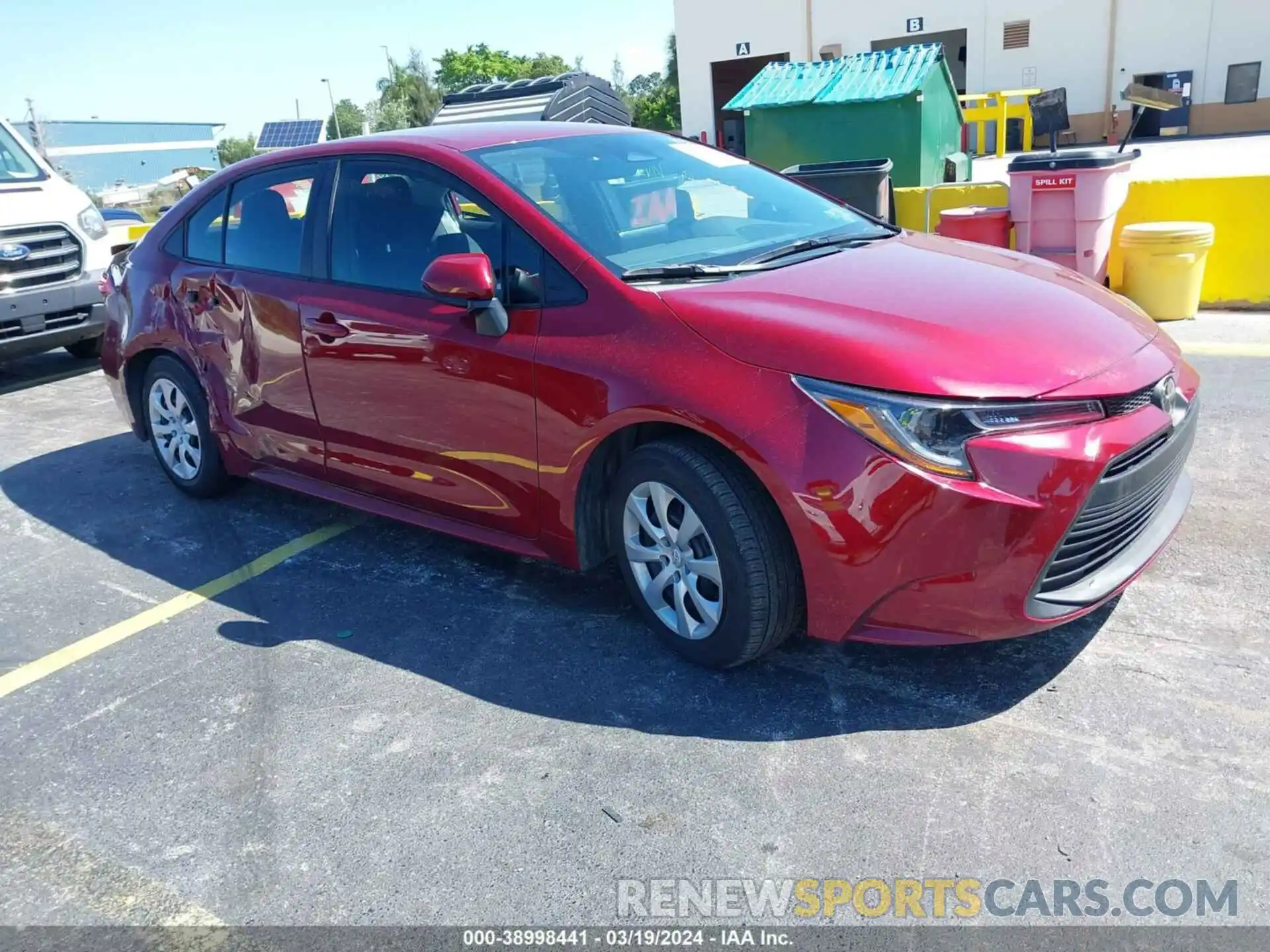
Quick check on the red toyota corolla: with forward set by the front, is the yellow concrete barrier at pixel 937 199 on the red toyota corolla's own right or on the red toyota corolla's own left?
on the red toyota corolla's own left

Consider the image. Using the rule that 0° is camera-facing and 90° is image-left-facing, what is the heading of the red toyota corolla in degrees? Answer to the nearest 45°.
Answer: approximately 315°

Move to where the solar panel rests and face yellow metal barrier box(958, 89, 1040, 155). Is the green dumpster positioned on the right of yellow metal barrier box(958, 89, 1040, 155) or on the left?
right

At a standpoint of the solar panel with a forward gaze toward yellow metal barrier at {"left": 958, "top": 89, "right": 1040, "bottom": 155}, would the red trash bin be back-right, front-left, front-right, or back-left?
front-right

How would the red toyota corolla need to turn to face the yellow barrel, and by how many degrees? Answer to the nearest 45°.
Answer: approximately 90° to its left

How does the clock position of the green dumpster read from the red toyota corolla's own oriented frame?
The green dumpster is roughly at 8 o'clock from the red toyota corolla.

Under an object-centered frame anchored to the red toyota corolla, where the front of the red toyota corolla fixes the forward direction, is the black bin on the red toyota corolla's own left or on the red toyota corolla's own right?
on the red toyota corolla's own left

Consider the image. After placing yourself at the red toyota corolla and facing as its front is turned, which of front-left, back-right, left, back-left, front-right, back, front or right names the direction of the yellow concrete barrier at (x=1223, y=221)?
left

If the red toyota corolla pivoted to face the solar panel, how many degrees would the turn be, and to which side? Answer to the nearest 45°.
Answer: approximately 135° to its left

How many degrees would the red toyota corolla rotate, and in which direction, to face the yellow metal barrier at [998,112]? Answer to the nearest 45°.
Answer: approximately 135° to its left
